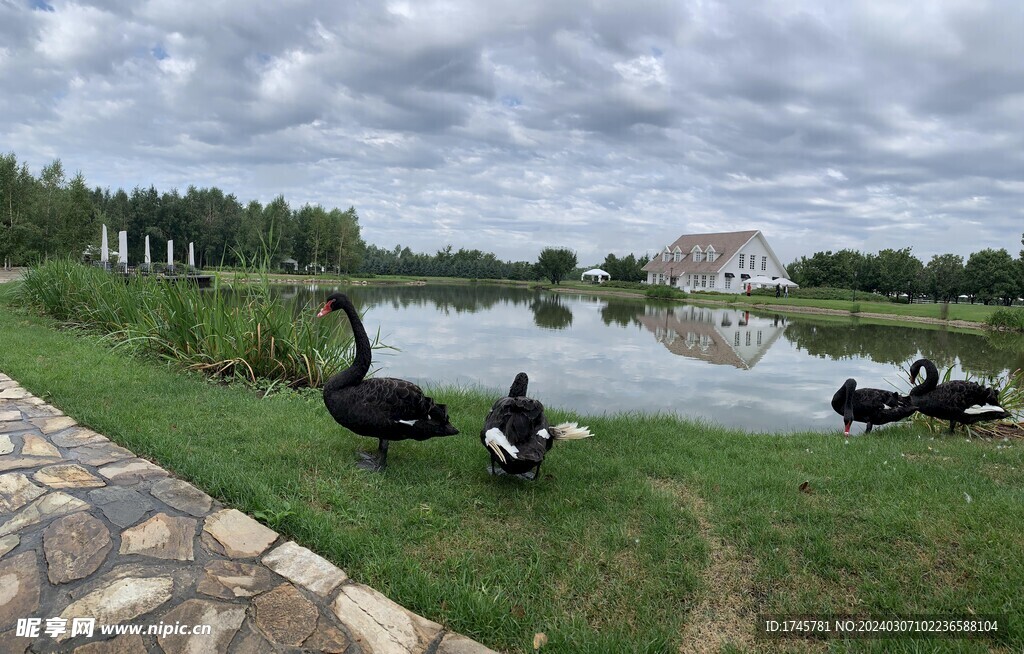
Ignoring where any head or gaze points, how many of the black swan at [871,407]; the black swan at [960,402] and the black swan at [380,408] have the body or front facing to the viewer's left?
3

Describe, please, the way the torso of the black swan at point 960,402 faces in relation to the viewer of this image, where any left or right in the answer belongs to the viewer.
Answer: facing to the left of the viewer

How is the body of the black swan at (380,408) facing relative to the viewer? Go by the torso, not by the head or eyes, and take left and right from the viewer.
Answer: facing to the left of the viewer

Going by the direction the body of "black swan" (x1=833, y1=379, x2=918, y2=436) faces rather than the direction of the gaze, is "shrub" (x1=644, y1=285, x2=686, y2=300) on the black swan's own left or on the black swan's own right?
on the black swan's own right

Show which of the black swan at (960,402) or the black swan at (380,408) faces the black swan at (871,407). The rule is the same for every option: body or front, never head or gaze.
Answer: the black swan at (960,402)

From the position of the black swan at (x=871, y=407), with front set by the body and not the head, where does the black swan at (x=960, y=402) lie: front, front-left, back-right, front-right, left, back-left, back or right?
back

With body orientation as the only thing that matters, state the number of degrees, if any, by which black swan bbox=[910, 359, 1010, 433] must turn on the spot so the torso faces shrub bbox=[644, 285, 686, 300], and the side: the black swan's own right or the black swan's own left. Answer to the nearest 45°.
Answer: approximately 45° to the black swan's own right

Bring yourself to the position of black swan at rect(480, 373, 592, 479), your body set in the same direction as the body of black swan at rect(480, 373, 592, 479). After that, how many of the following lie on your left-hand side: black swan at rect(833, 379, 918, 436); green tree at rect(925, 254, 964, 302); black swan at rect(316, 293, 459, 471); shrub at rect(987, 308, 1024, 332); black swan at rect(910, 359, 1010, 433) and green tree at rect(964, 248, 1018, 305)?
1

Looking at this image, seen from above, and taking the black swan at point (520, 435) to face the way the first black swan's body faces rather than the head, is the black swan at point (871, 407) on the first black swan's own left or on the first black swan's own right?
on the first black swan's own right

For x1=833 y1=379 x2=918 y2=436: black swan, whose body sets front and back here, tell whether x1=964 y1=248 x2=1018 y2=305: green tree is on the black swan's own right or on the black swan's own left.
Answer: on the black swan's own right

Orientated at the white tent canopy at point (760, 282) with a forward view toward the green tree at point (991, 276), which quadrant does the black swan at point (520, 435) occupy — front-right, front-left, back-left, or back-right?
back-right

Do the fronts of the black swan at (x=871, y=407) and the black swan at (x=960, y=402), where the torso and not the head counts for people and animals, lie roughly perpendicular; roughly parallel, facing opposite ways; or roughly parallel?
roughly parallel

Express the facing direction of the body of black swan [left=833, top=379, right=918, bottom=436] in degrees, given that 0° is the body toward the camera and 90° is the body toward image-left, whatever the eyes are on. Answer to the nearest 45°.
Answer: approximately 90°

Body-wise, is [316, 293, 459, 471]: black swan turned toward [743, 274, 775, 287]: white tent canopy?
no

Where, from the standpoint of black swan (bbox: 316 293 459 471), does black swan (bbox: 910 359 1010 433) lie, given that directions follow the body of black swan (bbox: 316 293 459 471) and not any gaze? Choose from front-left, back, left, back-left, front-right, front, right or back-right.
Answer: back

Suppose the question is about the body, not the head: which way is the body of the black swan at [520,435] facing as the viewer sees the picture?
away from the camera
